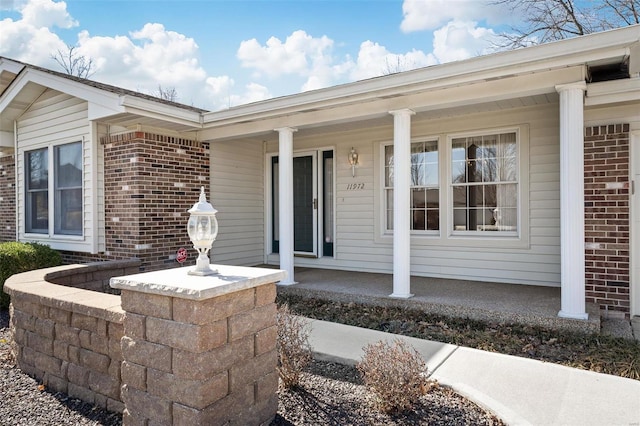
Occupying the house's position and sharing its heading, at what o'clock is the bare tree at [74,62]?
The bare tree is roughly at 3 o'clock from the house.

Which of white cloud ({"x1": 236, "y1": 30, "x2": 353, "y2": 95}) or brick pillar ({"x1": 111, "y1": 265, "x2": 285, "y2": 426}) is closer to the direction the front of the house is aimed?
the brick pillar

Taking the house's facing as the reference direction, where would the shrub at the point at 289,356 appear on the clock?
The shrub is roughly at 11 o'clock from the house.

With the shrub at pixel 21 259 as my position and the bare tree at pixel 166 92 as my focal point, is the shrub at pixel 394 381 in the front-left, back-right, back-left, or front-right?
back-right

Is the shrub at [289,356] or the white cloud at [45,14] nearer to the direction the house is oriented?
the shrub

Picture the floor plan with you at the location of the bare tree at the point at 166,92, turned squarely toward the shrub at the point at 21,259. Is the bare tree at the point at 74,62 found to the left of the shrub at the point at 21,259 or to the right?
right

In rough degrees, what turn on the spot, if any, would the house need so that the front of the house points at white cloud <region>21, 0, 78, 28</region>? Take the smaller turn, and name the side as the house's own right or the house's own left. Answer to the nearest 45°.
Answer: approximately 90° to the house's own right

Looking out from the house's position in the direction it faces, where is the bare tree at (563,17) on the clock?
The bare tree is roughly at 6 o'clock from the house.

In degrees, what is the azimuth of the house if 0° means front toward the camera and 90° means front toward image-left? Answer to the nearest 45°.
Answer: approximately 45°

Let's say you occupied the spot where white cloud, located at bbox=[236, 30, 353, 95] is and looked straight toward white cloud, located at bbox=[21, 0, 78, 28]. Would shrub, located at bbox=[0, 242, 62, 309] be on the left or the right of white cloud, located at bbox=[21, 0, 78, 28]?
left

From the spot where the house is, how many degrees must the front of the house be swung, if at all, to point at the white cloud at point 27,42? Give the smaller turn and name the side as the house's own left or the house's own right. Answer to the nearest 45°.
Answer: approximately 90° to the house's own right

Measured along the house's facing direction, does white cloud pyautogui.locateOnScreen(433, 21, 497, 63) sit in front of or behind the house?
behind

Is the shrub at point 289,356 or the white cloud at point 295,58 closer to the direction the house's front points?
the shrub

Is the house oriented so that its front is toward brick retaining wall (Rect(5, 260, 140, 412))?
yes

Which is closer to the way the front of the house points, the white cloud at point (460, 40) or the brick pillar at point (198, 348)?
the brick pillar
